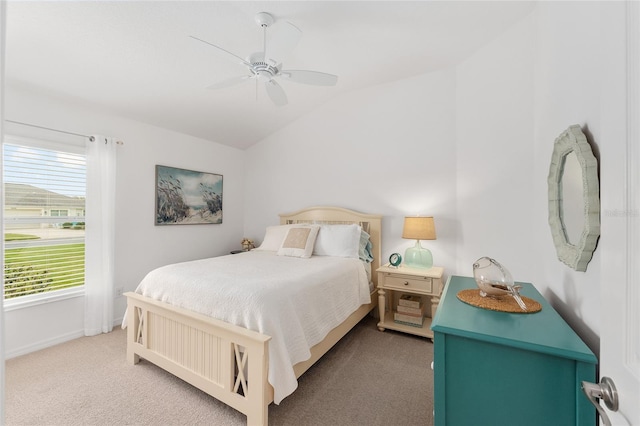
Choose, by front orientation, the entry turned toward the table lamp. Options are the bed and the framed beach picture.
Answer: the framed beach picture

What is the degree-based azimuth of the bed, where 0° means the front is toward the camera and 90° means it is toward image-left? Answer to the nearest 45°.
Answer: approximately 45°

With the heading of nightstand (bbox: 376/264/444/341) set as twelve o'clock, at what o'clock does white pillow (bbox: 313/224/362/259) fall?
The white pillow is roughly at 3 o'clock from the nightstand.

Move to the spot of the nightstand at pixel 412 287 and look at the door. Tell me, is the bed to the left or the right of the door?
right

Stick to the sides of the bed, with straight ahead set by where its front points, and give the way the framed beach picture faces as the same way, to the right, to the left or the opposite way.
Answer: to the left

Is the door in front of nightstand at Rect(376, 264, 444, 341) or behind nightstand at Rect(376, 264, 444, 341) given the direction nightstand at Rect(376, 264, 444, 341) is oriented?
in front

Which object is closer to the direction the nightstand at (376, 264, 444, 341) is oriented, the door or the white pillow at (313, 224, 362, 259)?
the door

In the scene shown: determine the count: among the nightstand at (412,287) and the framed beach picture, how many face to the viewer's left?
0

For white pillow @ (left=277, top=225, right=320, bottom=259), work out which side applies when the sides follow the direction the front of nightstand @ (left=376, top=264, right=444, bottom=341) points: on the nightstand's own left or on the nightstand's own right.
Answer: on the nightstand's own right

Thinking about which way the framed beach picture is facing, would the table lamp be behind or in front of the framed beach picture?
in front

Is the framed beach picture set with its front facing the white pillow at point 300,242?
yes

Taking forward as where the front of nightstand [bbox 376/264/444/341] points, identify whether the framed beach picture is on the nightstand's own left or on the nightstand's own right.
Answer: on the nightstand's own right

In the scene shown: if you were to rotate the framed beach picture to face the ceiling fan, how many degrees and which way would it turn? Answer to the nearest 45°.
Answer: approximately 45° to its right
